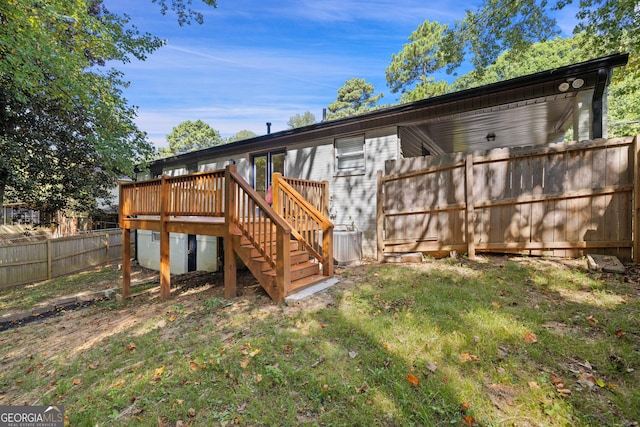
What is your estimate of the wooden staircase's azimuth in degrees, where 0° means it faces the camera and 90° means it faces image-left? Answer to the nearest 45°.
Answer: approximately 315°

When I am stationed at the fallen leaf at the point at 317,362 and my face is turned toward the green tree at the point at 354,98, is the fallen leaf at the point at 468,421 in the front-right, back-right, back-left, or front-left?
back-right

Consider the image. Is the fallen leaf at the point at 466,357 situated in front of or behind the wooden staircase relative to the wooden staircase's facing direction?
in front

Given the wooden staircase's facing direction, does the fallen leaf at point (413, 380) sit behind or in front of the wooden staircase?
in front

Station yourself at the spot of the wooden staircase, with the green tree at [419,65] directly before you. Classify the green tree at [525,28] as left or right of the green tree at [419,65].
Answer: right

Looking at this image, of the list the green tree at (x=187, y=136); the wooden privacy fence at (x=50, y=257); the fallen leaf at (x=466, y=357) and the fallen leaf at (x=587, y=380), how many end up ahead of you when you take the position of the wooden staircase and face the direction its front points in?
2

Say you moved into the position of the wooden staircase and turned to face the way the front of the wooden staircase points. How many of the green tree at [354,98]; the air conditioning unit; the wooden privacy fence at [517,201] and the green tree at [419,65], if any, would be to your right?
0

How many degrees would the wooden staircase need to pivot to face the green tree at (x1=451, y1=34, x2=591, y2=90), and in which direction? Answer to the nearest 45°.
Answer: approximately 90° to its left

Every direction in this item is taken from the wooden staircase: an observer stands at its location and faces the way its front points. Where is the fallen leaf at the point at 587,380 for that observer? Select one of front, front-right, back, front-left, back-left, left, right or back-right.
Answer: front

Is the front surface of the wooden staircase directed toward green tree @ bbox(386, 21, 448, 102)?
no

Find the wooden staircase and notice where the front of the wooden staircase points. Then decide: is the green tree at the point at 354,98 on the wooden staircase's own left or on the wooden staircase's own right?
on the wooden staircase's own left

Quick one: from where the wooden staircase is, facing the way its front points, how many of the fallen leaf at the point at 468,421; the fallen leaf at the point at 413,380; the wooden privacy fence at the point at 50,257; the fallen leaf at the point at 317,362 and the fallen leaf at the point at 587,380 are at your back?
1

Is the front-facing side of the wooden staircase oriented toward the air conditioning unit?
no

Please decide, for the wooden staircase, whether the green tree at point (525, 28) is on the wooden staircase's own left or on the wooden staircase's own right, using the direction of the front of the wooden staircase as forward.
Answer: on the wooden staircase's own left

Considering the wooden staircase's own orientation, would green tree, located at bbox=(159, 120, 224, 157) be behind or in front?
behind
